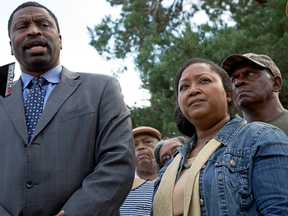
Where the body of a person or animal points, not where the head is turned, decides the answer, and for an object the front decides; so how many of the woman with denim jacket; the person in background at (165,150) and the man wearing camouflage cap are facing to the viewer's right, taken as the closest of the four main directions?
0

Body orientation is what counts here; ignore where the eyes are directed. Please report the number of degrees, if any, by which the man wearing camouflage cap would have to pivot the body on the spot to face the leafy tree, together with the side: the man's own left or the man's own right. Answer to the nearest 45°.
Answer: approximately 135° to the man's own right

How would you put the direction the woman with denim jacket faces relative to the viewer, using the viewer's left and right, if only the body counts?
facing the viewer and to the left of the viewer

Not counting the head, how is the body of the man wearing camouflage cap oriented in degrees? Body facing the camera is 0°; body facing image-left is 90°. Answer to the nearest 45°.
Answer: approximately 45°

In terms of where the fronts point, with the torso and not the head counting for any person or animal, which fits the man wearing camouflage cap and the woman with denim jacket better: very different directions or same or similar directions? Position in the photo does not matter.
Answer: same or similar directions

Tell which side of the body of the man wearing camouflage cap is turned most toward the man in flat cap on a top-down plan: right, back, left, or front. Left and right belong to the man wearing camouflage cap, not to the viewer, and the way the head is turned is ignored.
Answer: right

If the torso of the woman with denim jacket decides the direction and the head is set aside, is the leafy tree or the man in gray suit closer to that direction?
the man in gray suit

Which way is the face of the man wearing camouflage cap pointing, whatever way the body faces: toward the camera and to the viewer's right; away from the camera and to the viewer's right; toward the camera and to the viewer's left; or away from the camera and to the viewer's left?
toward the camera and to the viewer's left

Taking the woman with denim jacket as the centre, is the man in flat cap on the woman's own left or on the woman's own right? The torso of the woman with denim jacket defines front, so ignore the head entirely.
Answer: on the woman's own right

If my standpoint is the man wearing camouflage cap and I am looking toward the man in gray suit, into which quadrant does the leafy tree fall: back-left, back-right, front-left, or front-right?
back-right

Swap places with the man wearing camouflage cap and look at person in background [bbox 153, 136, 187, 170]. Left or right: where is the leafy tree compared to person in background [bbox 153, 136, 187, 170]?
right

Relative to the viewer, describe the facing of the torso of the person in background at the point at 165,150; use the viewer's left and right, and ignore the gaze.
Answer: facing the viewer

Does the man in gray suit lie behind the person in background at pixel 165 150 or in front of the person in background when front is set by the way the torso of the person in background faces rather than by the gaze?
in front

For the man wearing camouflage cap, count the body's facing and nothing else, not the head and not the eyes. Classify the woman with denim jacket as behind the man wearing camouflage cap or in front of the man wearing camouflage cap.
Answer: in front

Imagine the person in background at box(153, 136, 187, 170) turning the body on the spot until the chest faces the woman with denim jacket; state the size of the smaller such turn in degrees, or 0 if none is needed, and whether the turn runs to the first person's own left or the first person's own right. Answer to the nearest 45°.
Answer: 0° — they already face them

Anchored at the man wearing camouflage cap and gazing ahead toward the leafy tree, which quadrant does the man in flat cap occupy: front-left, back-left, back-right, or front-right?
front-left

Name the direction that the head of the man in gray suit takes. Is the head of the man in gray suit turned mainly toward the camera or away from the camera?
toward the camera
